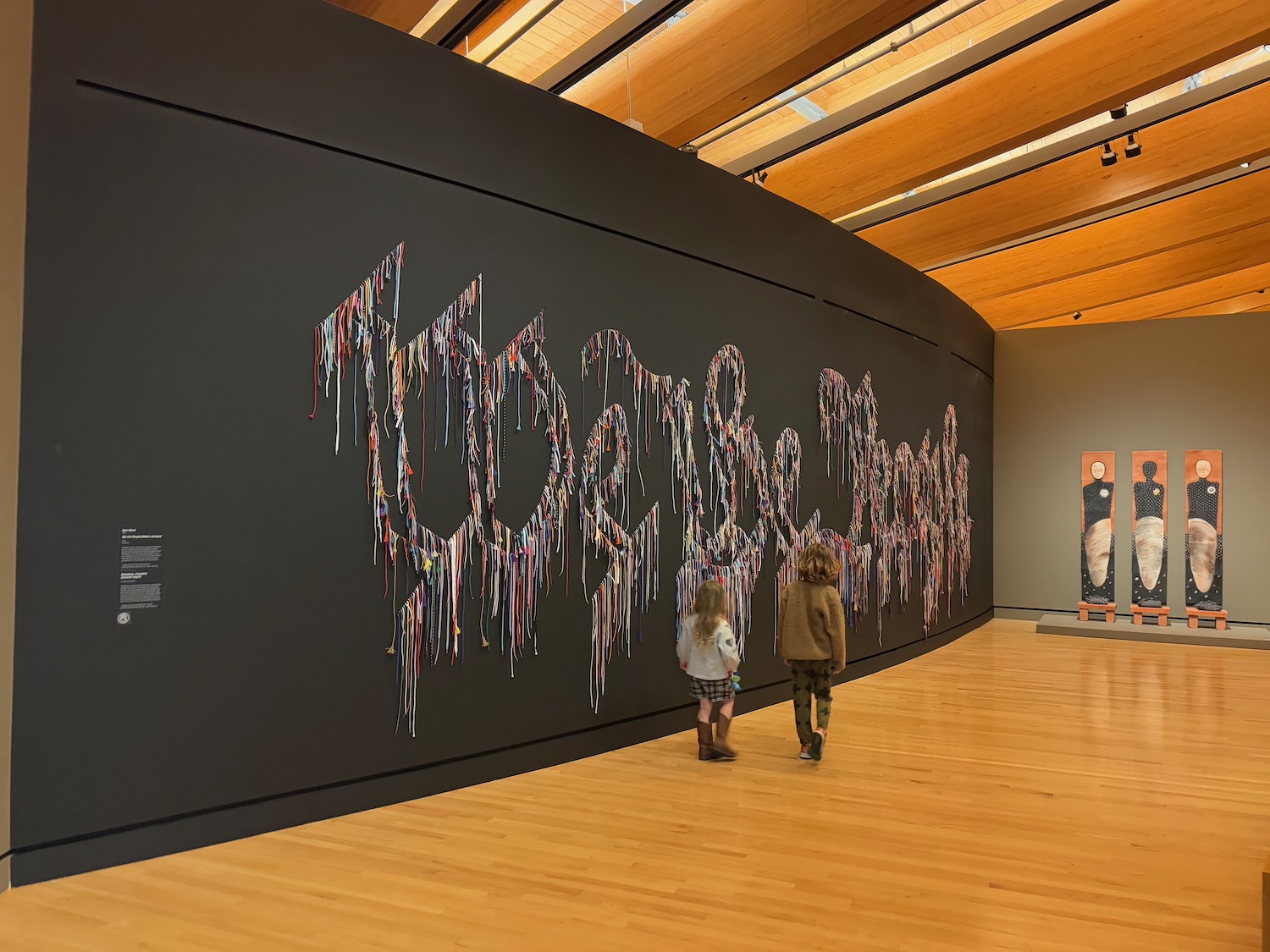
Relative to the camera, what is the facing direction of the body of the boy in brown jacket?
away from the camera

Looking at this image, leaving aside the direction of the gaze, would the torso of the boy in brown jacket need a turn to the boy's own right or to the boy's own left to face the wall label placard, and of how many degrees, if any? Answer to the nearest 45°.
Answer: approximately 135° to the boy's own left

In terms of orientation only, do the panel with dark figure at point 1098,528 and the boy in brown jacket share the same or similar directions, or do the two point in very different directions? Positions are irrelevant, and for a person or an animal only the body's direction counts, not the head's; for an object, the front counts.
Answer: very different directions

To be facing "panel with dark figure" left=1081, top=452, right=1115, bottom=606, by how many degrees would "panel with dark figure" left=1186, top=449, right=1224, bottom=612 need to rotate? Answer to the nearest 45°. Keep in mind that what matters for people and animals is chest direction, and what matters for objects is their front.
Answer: approximately 90° to its right

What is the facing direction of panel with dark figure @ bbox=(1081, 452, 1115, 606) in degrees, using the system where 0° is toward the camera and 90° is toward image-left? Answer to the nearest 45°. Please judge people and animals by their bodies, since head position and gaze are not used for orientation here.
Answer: approximately 0°

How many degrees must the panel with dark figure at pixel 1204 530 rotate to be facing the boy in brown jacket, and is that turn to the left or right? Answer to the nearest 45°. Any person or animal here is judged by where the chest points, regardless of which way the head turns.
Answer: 0° — it already faces them

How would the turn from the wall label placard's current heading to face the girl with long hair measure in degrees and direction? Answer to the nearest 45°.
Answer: approximately 45° to its left

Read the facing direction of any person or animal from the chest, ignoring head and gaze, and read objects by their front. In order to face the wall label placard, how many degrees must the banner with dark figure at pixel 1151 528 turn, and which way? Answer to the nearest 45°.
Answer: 0° — it already faces it

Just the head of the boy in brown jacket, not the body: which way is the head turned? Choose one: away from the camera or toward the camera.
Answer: away from the camera
